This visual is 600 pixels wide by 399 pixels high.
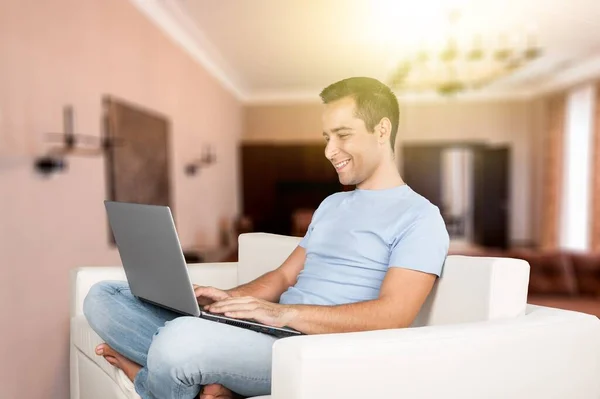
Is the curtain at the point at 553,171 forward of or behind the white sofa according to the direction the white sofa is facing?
behind

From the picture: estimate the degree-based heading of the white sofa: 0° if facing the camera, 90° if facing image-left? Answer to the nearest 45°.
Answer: approximately 45°

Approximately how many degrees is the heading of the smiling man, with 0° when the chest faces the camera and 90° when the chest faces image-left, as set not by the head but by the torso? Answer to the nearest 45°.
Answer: approximately 45°
